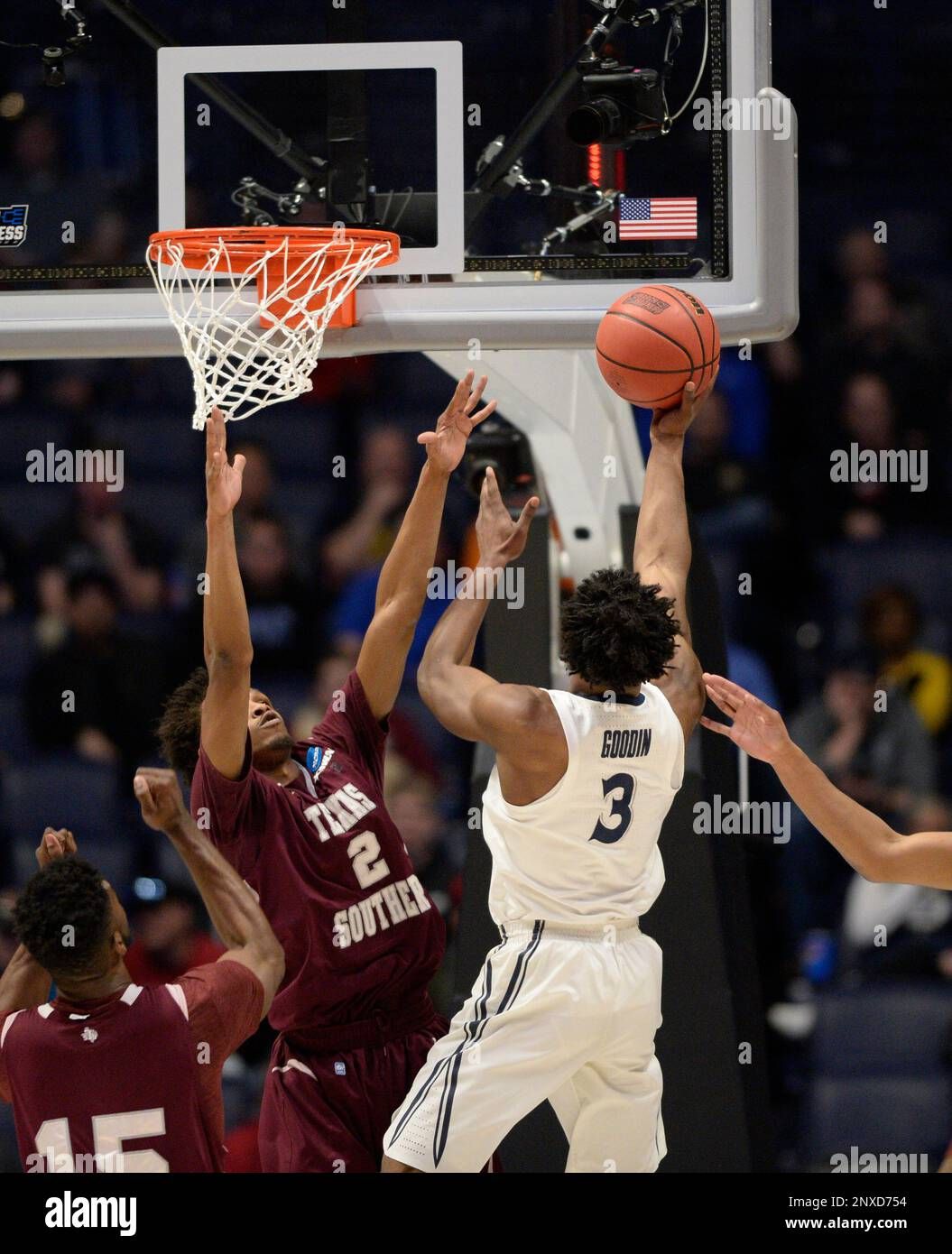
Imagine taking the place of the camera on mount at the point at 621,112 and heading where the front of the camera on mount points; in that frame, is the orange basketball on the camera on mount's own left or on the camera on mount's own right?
on the camera on mount's own left

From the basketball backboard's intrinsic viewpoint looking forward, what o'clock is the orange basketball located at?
The orange basketball is roughly at 11 o'clock from the basketball backboard.

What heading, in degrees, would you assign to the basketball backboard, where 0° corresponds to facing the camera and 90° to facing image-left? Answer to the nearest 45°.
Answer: approximately 0°

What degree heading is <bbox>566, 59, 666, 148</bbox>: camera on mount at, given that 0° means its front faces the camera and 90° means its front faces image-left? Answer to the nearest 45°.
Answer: approximately 45°
